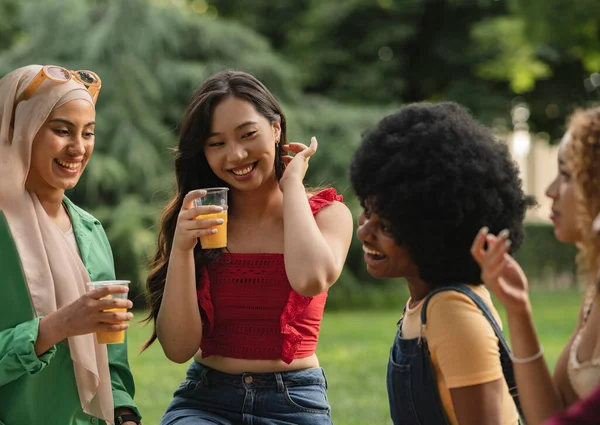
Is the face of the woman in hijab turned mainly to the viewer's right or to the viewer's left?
to the viewer's right

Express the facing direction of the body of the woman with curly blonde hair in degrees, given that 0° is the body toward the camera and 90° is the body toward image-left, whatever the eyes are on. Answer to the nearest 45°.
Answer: approximately 90°

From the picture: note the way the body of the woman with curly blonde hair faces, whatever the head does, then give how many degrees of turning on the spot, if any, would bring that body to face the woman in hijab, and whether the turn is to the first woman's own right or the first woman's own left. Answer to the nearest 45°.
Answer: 0° — they already face them

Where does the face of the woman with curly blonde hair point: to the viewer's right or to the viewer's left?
to the viewer's left

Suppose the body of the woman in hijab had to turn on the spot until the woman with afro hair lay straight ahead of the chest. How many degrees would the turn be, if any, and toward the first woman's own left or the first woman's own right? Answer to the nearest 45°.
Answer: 0° — they already face them

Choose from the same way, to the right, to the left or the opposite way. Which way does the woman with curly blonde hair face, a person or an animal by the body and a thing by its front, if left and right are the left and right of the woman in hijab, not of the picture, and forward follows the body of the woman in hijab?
the opposite way

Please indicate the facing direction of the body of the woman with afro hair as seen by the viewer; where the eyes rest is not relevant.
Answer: to the viewer's left

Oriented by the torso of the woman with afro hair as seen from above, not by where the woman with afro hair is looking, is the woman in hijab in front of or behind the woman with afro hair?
in front

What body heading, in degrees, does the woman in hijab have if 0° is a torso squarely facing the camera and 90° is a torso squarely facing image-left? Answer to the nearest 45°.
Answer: approximately 315°

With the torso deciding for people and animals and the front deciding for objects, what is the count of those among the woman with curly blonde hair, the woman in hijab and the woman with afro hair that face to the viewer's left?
2

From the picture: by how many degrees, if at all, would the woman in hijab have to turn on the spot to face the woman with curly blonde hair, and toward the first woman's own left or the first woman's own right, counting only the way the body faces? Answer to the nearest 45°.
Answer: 0° — they already face them

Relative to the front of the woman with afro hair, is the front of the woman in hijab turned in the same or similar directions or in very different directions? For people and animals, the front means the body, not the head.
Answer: very different directions

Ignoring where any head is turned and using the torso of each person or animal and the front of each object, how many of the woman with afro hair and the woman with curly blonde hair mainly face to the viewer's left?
2

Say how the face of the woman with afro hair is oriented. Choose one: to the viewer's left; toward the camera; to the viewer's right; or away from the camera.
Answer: to the viewer's left
